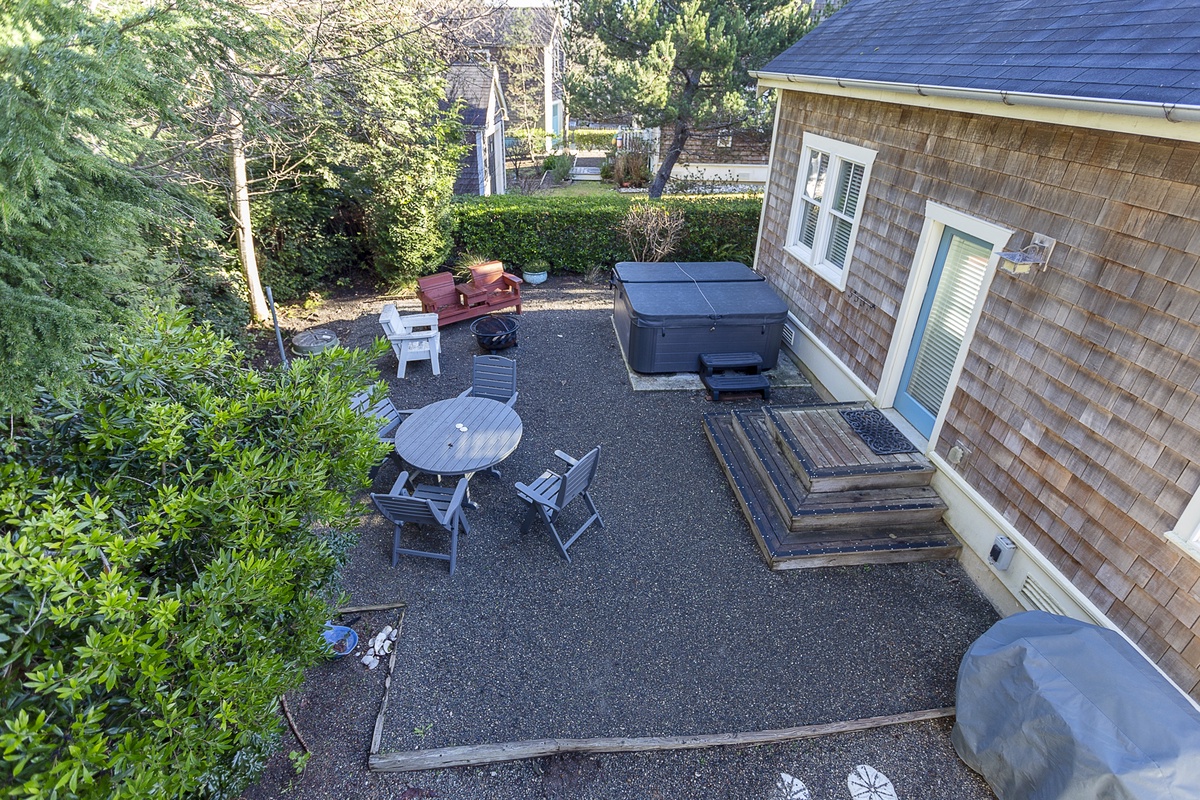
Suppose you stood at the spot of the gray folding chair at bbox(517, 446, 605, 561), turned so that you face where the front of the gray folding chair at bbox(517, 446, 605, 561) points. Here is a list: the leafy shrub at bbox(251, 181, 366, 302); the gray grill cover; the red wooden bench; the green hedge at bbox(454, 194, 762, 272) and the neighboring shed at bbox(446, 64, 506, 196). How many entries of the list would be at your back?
1

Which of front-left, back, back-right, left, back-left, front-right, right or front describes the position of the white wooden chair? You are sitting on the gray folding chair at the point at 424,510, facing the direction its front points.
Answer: front-left

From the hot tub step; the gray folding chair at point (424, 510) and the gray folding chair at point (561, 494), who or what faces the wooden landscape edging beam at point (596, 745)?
the hot tub step

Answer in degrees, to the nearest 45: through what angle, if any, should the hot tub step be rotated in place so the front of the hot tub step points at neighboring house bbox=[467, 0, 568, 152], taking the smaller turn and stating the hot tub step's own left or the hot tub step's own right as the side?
approximately 135° to the hot tub step's own right

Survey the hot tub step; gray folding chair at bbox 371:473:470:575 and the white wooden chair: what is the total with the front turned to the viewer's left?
0

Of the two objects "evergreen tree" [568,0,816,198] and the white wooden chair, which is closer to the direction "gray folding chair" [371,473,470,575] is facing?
the evergreen tree

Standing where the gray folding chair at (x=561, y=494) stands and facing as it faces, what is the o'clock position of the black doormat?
The black doormat is roughly at 4 o'clock from the gray folding chair.

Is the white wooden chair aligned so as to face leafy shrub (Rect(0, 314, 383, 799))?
no

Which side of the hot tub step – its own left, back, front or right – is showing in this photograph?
front

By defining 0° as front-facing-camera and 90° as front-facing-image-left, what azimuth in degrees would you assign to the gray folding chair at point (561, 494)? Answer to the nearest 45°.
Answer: approximately 135°

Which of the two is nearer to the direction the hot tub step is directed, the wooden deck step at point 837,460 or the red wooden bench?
the wooden deck step

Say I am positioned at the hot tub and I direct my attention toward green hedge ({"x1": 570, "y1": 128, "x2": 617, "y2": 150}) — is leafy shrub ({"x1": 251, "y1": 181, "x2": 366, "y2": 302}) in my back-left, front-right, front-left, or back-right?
front-left

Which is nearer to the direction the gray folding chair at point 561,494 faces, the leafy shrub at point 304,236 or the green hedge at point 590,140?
the leafy shrub
